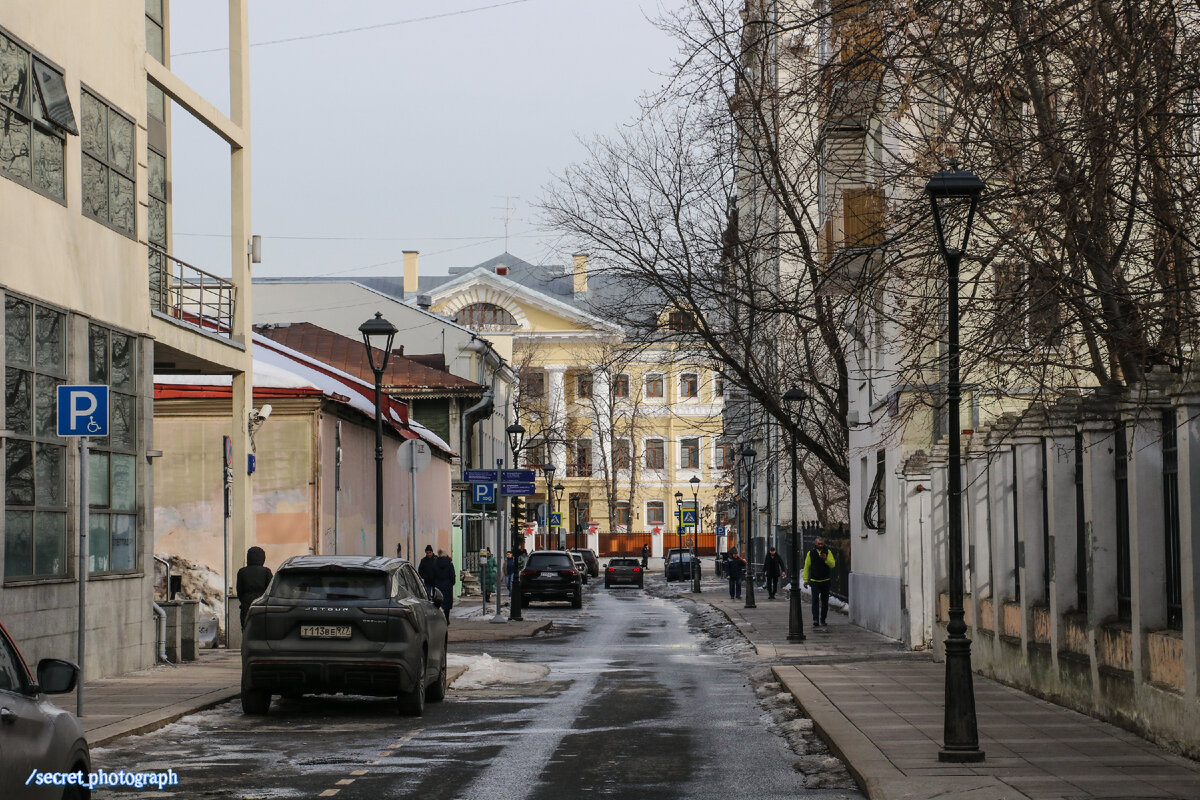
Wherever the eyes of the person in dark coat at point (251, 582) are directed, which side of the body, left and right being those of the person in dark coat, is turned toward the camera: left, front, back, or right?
back

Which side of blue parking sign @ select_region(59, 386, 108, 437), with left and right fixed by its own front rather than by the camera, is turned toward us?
front

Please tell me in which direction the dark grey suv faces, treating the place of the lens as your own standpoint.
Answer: facing away from the viewer

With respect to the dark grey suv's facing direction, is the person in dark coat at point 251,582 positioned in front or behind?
in front

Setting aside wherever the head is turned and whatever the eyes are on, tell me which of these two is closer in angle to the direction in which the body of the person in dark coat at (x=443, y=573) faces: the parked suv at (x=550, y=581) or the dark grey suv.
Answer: the parked suv

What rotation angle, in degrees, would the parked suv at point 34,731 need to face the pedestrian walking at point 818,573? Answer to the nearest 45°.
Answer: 0° — it already faces them

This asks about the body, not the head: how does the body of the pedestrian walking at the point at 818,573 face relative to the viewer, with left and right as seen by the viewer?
facing the viewer

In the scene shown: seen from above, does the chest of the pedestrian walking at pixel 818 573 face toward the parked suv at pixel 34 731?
yes

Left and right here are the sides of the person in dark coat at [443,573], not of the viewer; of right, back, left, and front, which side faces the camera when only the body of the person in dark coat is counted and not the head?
back

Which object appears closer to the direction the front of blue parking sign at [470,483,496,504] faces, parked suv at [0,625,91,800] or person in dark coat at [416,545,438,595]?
the parked suv

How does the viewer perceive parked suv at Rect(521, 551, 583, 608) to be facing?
facing away from the viewer

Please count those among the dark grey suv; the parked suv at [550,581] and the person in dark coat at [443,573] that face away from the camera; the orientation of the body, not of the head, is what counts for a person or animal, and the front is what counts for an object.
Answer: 3

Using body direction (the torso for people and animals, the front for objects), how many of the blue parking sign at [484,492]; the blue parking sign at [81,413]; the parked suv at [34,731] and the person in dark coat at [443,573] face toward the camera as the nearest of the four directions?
2

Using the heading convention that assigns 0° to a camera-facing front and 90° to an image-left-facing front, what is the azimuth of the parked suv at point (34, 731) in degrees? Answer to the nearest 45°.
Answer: approximately 225°
